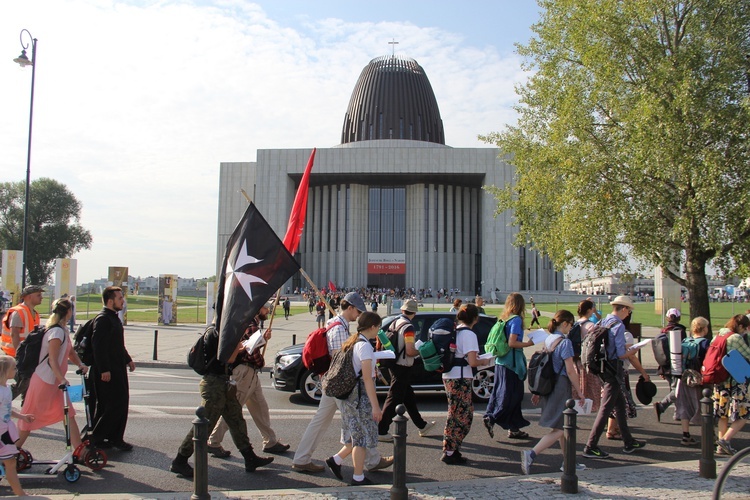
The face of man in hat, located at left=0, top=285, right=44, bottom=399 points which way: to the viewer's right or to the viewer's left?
to the viewer's right

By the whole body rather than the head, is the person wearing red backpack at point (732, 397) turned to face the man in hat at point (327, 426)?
no

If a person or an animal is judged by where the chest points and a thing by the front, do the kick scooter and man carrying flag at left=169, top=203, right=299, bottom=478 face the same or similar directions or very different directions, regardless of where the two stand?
same or similar directions

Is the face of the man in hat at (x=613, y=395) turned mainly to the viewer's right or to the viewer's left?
to the viewer's right

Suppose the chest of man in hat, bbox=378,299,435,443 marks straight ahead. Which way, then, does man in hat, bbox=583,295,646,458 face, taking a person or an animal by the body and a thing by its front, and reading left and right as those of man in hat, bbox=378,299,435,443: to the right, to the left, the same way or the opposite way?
the same way

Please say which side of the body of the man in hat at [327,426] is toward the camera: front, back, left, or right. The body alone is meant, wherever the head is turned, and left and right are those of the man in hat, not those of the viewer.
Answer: right

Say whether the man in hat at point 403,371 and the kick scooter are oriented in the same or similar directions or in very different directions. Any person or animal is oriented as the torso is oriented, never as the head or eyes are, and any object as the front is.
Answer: same or similar directions

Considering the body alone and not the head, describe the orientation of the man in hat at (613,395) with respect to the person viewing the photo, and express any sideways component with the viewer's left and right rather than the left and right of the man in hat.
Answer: facing to the right of the viewer

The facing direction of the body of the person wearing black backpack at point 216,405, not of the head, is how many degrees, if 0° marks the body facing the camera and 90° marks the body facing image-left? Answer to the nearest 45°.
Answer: approximately 270°

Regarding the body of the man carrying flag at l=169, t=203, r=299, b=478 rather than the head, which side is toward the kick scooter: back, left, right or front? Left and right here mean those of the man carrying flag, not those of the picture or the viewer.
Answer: back

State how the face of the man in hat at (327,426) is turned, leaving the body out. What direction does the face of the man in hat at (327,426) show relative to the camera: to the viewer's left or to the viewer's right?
to the viewer's right

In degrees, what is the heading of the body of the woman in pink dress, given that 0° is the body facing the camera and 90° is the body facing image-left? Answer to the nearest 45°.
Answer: approximately 270°

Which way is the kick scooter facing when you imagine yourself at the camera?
facing to the right of the viewer

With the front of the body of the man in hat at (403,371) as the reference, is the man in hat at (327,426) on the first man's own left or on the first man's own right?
on the first man's own right

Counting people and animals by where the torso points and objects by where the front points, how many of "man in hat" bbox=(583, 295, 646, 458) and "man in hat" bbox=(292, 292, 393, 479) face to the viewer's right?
2

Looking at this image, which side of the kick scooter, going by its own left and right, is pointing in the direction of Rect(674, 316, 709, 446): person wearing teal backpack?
front

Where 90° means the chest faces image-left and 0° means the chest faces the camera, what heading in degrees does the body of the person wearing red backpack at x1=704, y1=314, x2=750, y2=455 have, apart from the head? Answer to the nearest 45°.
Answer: approximately 270°

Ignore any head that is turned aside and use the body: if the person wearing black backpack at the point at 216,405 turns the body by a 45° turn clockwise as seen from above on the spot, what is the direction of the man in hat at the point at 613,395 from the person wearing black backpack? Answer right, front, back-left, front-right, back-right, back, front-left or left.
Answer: front-left
